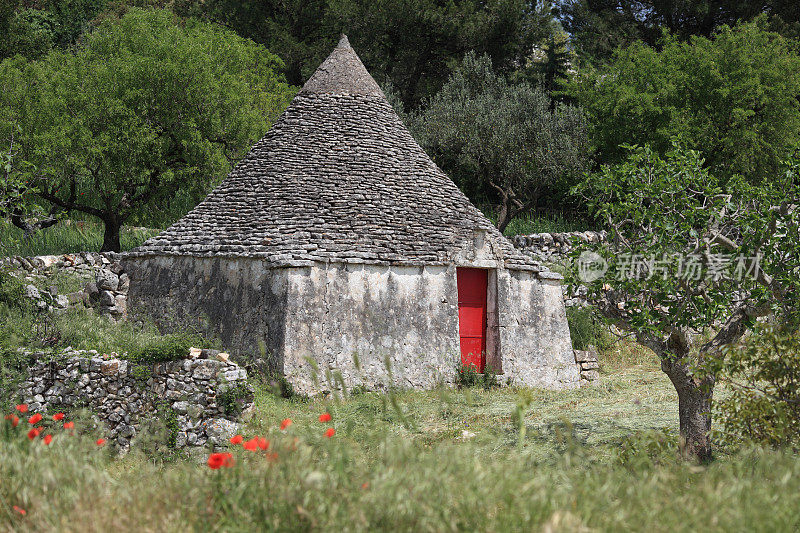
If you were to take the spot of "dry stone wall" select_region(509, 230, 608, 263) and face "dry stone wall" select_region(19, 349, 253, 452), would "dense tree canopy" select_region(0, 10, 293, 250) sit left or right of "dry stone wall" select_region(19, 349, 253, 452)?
right

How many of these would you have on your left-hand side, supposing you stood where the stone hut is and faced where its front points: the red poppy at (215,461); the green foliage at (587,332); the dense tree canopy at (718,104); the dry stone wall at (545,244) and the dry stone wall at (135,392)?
3

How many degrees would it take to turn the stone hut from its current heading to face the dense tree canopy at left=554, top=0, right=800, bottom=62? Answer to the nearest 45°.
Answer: approximately 90° to its left

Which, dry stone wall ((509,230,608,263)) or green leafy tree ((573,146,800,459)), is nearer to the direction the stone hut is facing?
the green leafy tree

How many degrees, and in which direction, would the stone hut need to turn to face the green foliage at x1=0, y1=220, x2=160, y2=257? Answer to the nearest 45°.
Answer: approximately 180°

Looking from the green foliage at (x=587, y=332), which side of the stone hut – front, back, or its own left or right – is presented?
left

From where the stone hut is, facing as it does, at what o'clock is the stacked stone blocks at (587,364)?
The stacked stone blocks is roughly at 10 o'clock from the stone hut.

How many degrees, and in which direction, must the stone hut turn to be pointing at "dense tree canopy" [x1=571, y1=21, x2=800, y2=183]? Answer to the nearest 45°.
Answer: approximately 90° to its left

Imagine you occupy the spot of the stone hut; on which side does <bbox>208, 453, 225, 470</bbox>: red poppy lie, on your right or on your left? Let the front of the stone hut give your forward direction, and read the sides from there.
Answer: on your right

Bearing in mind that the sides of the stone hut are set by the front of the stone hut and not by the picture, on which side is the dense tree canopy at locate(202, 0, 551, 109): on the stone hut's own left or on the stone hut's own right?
on the stone hut's own left

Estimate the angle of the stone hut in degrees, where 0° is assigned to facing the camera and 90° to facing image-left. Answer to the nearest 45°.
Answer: approximately 315°

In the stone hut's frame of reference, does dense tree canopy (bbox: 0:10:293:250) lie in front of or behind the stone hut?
behind

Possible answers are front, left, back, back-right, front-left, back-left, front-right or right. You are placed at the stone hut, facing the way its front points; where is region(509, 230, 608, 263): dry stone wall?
left

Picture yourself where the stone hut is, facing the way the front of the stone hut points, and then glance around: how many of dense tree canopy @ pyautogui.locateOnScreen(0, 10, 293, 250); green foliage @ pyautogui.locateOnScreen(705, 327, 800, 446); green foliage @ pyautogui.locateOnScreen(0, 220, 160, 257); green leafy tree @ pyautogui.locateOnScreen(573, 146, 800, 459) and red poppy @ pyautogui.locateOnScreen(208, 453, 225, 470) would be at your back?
2
